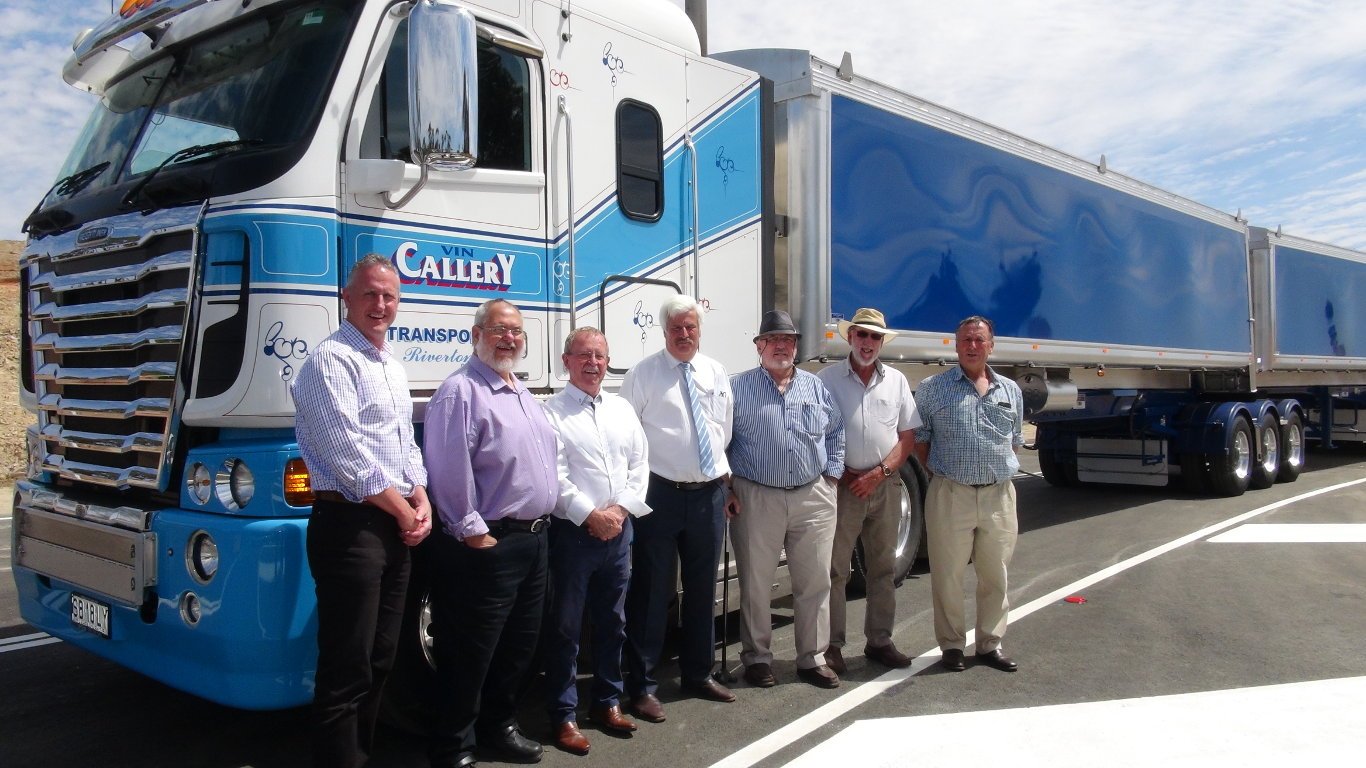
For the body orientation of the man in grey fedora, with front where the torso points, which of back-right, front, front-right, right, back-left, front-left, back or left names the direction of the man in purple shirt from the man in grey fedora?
front-right

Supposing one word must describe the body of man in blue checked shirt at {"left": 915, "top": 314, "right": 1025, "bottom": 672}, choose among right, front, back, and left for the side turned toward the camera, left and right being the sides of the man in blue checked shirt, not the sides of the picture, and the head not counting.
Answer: front

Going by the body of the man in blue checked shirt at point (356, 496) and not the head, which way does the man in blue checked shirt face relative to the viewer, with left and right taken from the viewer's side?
facing the viewer and to the right of the viewer

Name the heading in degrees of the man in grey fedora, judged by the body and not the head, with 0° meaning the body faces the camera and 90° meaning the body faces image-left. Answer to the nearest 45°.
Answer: approximately 0°

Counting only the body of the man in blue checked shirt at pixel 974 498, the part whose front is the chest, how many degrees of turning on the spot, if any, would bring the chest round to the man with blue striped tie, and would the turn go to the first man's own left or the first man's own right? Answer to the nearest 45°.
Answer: approximately 45° to the first man's own right

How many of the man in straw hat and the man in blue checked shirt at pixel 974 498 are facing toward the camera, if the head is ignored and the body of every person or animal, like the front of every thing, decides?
2

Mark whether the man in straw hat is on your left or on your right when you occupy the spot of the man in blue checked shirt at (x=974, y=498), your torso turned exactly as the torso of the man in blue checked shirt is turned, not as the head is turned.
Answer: on your right

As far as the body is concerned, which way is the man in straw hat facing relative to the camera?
toward the camera
